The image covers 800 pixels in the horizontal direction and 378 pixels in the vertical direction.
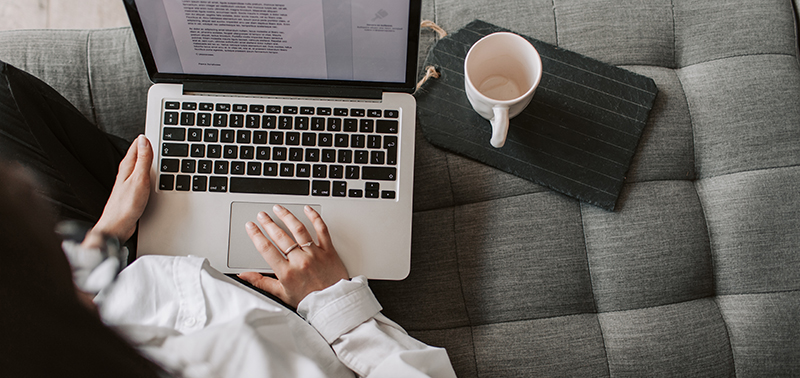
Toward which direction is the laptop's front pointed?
toward the camera
